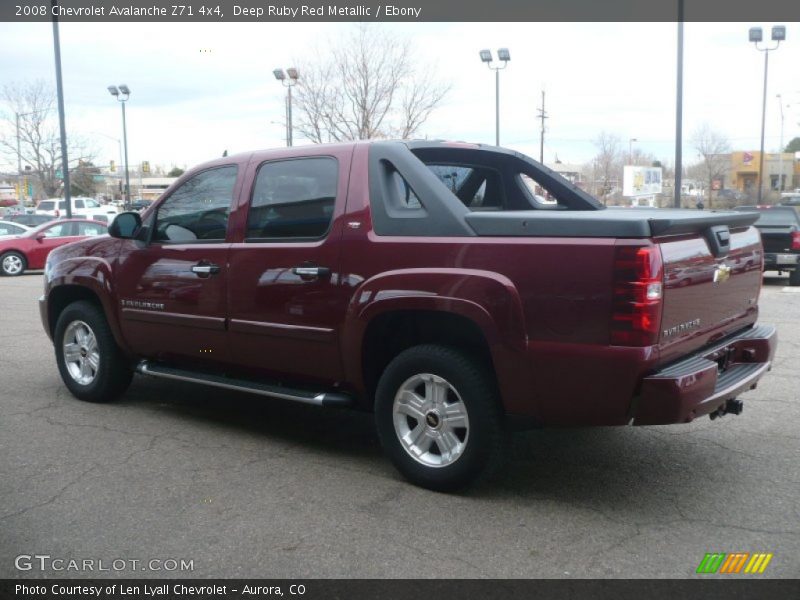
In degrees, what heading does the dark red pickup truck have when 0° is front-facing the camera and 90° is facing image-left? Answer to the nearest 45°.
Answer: approximately 135°

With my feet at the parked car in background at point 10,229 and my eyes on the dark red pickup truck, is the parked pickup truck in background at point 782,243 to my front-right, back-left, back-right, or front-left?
front-left

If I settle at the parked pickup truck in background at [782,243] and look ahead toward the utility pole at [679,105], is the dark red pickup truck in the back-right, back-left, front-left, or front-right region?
back-left

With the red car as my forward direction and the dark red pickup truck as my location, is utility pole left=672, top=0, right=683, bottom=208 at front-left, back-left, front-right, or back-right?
front-right

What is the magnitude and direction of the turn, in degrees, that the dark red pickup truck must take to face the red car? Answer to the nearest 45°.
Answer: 0° — it already faces it

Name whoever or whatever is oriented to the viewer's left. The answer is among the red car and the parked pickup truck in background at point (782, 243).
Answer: the red car

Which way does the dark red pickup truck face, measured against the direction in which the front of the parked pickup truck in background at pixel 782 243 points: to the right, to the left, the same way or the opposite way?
to the left

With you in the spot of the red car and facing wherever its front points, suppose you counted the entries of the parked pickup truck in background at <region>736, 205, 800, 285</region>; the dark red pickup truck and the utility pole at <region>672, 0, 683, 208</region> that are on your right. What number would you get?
0

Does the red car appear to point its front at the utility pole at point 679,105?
no

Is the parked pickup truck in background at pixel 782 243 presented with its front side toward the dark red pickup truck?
no

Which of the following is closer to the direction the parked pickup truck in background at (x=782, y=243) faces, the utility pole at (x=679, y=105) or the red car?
the utility pole

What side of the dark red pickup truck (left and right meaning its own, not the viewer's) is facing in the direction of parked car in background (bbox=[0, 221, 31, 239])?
front

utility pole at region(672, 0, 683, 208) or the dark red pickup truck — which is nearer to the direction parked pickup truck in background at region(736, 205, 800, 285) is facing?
the utility pole

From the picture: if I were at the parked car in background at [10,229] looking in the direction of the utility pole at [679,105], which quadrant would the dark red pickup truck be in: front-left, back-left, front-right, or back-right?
front-right

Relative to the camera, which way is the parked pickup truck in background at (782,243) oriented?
away from the camera
